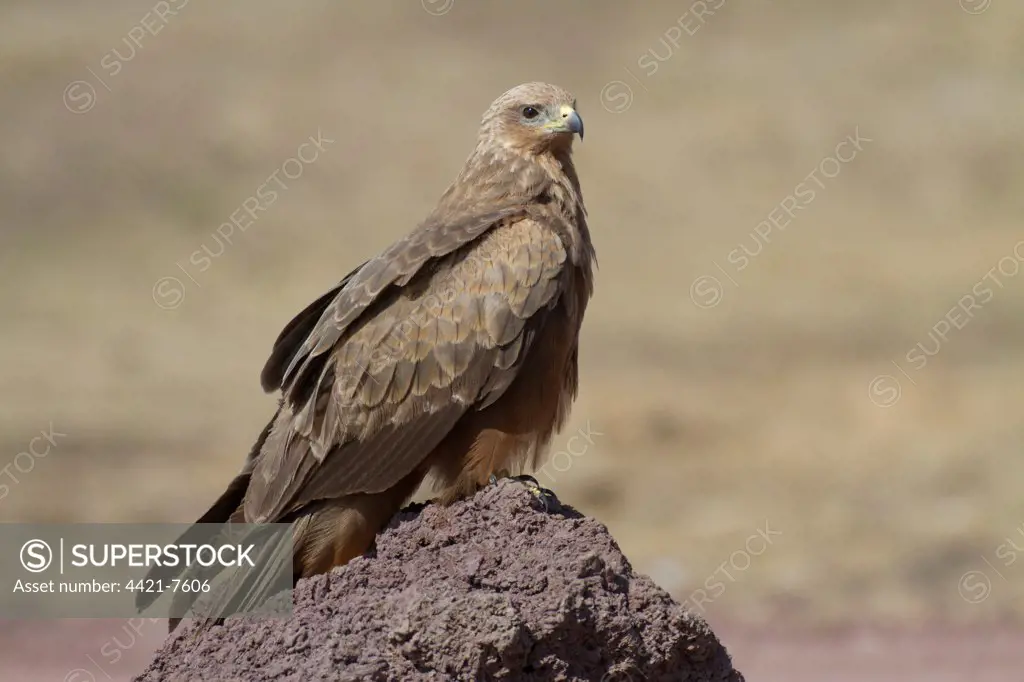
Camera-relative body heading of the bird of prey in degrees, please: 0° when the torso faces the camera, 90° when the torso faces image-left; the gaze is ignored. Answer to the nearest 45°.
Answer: approximately 270°
